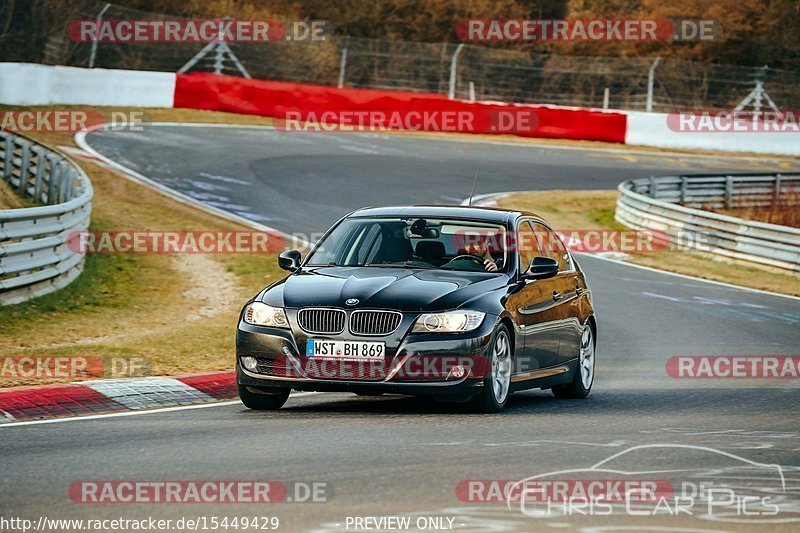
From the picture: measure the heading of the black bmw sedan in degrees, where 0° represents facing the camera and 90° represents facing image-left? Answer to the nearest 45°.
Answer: approximately 45°

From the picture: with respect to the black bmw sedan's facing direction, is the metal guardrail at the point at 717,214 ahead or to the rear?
to the rear

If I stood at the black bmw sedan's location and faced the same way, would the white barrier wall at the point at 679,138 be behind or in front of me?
behind

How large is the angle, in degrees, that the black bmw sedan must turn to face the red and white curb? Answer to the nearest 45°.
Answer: approximately 45° to its right

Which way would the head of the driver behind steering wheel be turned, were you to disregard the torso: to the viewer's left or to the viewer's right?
to the viewer's left

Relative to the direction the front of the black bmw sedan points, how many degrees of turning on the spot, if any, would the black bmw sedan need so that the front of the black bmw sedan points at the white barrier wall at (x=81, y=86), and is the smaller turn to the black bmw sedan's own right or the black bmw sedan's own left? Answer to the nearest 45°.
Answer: approximately 135° to the black bmw sedan's own right

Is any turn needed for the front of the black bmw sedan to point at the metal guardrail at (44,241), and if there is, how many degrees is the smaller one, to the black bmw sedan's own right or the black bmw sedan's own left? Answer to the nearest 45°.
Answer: approximately 90° to the black bmw sedan's own right

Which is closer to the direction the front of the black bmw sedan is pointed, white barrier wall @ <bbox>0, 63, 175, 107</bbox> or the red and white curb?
the red and white curb
